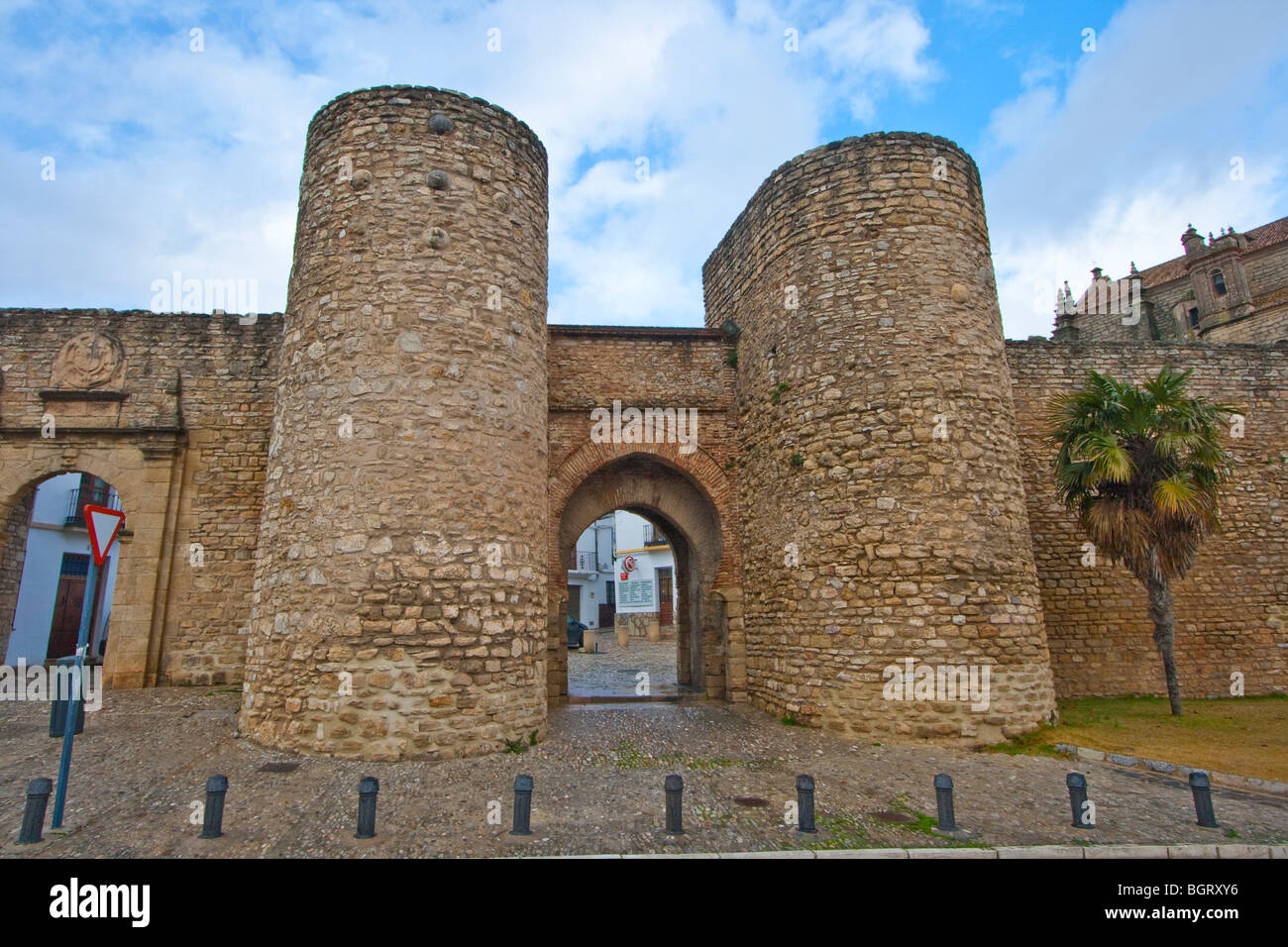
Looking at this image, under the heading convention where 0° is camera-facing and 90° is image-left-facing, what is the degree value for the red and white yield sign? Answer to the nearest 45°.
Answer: approximately 315°

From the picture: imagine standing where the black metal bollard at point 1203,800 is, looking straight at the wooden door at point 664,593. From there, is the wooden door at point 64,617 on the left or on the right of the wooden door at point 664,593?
left

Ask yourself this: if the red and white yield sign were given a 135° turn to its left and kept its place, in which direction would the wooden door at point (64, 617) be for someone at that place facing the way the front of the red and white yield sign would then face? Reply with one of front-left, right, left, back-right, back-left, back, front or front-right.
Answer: front
